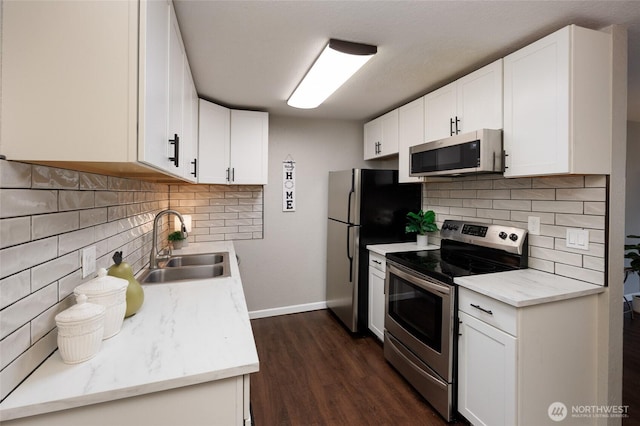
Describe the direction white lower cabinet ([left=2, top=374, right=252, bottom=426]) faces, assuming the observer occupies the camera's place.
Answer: facing to the right of the viewer

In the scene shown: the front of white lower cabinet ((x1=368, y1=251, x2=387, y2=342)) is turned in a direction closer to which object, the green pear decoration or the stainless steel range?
the green pear decoration

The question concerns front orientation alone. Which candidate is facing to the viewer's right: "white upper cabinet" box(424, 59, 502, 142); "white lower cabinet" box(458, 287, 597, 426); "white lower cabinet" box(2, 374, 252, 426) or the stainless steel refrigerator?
"white lower cabinet" box(2, 374, 252, 426)

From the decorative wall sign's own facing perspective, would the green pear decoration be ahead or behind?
ahead

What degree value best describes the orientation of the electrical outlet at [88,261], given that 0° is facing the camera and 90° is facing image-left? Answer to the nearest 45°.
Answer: approximately 315°

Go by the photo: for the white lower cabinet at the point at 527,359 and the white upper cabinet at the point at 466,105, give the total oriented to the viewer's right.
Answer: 0

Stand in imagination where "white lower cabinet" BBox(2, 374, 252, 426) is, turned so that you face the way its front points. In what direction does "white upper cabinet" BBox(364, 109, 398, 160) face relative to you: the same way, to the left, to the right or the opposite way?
the opposite way

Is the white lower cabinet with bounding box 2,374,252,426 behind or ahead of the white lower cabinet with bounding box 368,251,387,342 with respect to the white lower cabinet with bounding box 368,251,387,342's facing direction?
ahead
